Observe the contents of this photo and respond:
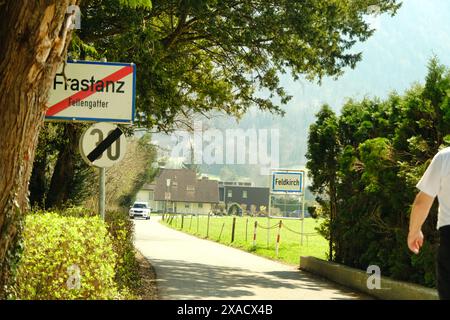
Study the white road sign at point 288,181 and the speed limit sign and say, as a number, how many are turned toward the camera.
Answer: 2

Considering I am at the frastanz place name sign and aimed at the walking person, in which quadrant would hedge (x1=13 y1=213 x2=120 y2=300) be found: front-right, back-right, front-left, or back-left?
front-right

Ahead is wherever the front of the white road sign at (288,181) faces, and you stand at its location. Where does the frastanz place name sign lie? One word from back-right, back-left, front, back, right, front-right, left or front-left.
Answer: front

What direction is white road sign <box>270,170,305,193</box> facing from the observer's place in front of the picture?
facing the viewer

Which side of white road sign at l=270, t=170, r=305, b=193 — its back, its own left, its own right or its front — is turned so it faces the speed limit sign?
front

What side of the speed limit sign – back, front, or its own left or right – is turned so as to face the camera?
front

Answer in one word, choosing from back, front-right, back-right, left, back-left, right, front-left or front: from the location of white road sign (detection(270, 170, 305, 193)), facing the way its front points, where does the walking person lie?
front

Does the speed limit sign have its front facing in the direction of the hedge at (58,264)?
yes

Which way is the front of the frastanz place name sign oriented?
toward the camera

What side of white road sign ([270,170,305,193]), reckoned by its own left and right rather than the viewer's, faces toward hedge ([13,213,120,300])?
front

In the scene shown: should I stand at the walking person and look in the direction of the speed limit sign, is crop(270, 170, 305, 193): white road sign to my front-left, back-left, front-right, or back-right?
front-right

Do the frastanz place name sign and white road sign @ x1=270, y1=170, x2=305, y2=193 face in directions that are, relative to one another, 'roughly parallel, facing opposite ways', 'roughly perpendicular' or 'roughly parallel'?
roughly parallel

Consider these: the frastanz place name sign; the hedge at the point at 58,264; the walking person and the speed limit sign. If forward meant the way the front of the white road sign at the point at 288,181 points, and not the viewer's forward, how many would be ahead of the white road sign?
4

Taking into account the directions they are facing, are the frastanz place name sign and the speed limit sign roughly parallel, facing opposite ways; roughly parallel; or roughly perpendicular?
roughly parallel

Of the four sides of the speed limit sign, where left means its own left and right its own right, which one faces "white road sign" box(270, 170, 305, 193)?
back
